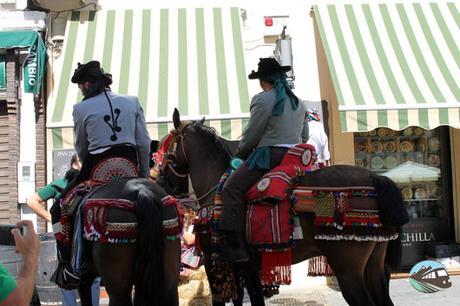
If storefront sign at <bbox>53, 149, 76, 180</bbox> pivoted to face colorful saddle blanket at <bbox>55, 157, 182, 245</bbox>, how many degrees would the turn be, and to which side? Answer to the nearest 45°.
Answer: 0° — it already faces it

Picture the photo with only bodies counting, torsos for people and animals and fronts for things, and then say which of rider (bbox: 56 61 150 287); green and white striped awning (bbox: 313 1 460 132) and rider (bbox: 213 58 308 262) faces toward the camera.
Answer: the green and white striped awning

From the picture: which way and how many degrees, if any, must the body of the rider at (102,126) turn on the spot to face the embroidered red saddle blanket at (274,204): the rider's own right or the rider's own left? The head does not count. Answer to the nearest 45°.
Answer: approximately 135° to the rider's own right

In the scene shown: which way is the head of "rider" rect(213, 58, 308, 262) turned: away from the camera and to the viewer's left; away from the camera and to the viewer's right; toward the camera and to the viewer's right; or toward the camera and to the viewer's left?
away from the camera and to the viewer's left

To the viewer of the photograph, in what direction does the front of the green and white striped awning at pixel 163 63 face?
facing the viewer

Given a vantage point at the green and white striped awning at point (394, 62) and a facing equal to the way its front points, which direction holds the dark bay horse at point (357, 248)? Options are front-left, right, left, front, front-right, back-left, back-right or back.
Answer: front

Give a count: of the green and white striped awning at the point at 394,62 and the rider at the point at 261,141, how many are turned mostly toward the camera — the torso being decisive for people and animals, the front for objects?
1

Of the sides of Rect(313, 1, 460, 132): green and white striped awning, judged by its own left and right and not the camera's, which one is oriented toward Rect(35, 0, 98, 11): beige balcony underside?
right

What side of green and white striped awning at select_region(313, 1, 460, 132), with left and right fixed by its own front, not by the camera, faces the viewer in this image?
front

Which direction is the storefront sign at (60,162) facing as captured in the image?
toward the camera

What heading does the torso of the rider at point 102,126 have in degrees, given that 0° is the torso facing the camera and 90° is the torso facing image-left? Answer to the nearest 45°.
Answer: approximately 135°

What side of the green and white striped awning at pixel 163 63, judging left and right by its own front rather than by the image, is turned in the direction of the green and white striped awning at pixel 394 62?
left

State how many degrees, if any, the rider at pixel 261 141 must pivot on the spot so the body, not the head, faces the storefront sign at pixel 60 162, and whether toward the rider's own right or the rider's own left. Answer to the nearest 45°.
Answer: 0° — they already face it
